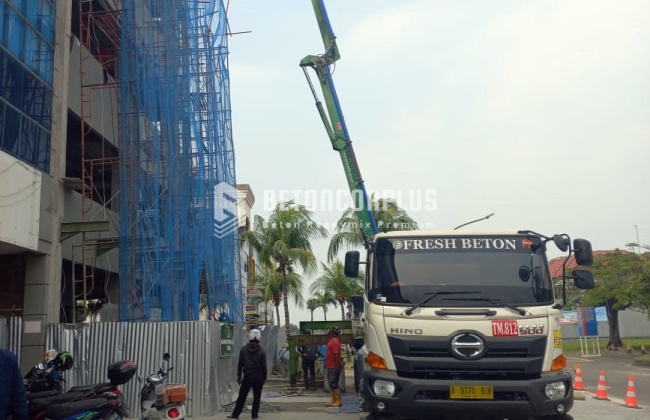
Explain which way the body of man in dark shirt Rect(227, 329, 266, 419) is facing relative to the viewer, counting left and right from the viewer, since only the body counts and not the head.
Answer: facing away from the viewer

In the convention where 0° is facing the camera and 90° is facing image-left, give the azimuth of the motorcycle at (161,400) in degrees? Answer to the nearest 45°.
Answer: approximately 135°

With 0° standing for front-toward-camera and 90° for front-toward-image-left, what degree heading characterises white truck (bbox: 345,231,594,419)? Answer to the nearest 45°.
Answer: approximately 0°

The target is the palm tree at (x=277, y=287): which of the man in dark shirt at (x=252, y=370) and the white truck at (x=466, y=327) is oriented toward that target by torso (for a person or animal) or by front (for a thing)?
the man in dark shirt

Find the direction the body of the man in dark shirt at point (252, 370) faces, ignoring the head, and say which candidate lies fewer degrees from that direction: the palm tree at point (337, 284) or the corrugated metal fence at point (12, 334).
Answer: the palm tree

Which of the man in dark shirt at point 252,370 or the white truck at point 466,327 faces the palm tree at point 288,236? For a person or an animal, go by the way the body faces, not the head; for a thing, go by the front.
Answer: the man in dark shirt
